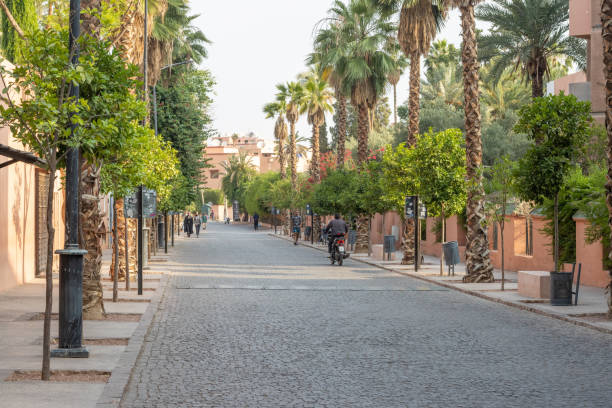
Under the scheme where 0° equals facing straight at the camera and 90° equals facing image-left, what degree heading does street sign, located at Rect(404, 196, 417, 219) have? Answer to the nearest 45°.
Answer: approximately 0°

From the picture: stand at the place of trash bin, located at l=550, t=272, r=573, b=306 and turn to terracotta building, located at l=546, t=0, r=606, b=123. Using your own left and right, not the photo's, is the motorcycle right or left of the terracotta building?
left

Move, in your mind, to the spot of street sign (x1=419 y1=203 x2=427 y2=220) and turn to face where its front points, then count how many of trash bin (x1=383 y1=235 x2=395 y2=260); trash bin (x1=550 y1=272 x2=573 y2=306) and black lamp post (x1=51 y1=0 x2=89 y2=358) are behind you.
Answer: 1

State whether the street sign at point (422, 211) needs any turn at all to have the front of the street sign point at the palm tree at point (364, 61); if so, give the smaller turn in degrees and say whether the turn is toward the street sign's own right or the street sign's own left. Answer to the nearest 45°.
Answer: approximately 180°

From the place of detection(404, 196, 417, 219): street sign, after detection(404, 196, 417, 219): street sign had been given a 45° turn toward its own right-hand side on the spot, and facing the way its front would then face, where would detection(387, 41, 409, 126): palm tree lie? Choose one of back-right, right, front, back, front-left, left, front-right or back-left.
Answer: back-right

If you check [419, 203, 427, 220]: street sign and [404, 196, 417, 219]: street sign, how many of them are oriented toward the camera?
2

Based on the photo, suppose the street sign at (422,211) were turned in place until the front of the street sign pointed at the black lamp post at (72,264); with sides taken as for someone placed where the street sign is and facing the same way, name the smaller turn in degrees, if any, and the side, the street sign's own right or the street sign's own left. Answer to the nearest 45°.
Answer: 0° — it already faces it
